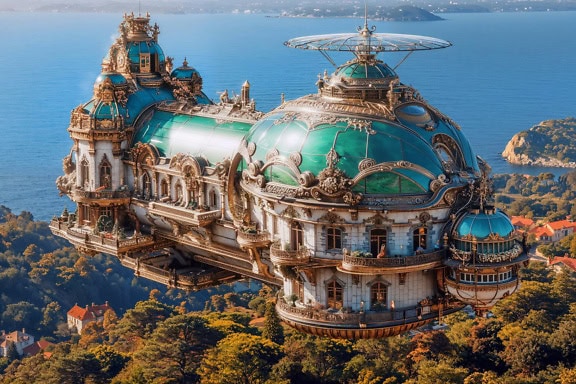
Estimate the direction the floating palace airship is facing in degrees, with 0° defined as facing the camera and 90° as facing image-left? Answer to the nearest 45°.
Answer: approximately 315°
